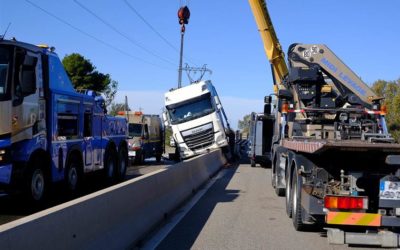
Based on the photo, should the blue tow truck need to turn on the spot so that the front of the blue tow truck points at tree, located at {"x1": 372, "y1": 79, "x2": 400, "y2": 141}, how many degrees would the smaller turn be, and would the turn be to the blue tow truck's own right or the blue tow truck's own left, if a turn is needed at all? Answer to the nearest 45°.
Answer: approximately 180°

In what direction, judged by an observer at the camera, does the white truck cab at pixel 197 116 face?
facing the viewer

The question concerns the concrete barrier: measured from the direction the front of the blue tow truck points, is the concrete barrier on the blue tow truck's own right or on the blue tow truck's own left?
on the blue tow truck's own left

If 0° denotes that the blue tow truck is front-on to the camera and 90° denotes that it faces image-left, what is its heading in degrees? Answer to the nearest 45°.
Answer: approximately 45°

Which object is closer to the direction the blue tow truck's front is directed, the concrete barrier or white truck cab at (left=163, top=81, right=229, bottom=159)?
the concrete barrier

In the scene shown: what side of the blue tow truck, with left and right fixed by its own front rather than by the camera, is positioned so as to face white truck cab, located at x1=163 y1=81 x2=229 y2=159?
back

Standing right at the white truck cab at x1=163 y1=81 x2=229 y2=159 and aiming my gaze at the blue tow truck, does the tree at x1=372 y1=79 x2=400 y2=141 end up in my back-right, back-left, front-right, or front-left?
back-left

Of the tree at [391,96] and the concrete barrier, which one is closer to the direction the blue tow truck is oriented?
the concrete barrier

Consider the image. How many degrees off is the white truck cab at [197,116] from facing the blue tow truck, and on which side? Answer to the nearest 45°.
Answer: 0° — it already faces it

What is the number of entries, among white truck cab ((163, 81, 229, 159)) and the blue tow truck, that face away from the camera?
0

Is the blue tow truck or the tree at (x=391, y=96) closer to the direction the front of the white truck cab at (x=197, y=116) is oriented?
the blue tow truck
